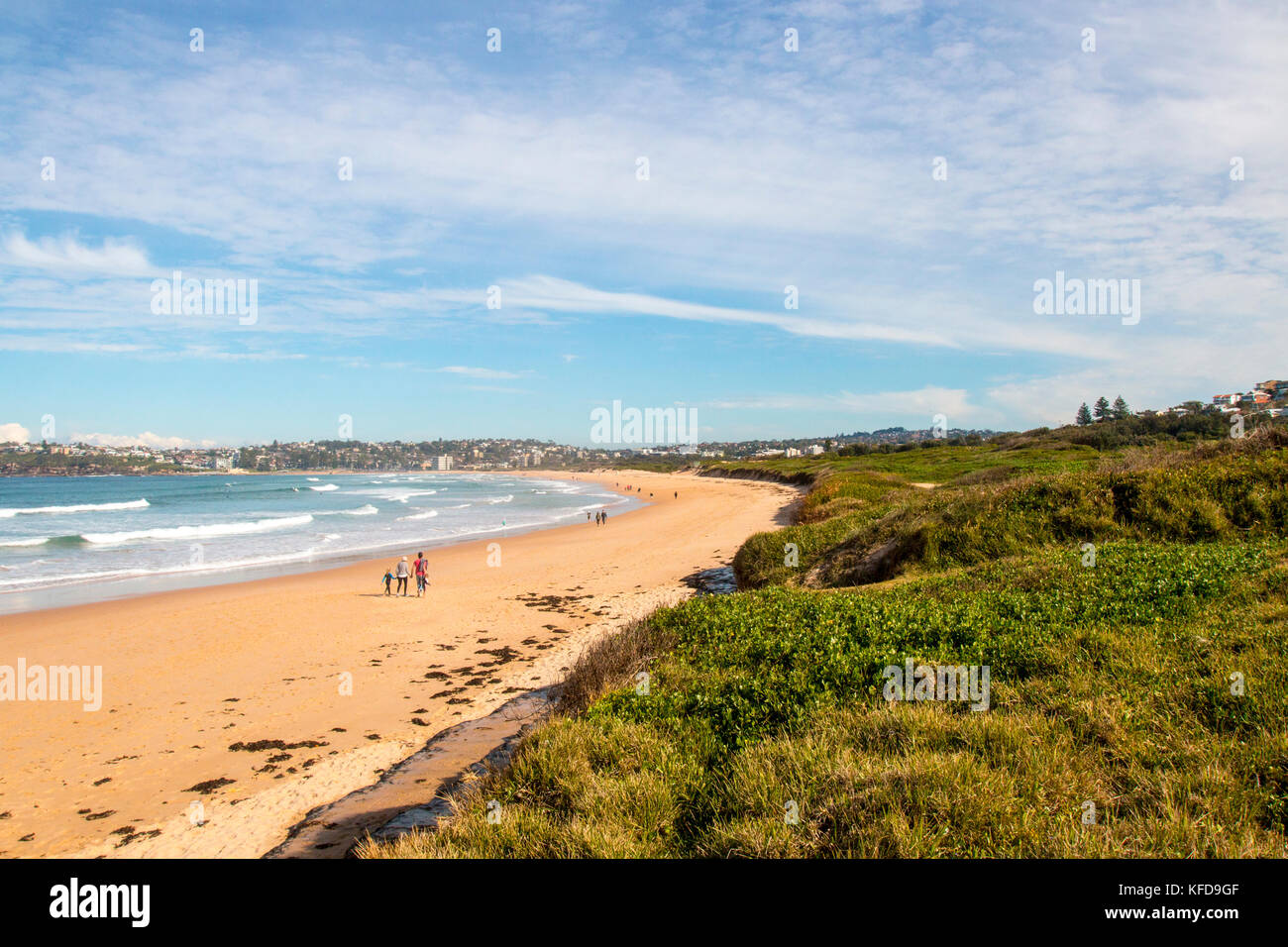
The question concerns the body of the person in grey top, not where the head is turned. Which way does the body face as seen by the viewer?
away from the camera
